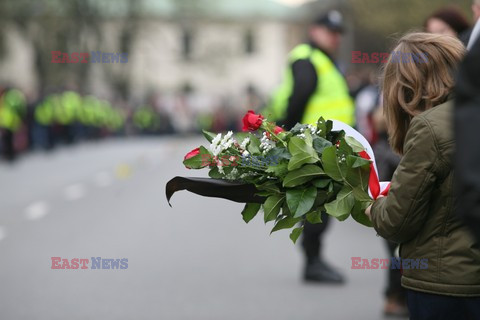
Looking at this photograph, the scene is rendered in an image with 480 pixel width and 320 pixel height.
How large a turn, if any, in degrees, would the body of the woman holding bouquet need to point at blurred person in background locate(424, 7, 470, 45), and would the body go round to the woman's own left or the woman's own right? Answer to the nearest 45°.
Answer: approximately 90° to the woman's own right

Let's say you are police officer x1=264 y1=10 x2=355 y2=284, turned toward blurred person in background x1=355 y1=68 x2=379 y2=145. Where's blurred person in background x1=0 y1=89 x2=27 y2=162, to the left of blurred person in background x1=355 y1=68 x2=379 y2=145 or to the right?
left

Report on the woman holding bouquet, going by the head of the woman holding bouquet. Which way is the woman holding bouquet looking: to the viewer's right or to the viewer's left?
to the viewer's left

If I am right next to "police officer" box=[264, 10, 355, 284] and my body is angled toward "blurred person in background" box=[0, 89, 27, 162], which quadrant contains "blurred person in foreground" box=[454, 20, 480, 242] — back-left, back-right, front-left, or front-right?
back-left

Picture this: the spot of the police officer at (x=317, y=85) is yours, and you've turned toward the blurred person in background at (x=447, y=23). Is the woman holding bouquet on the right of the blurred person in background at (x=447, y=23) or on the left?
right

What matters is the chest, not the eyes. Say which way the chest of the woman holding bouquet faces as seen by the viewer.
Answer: to the viewer's left
